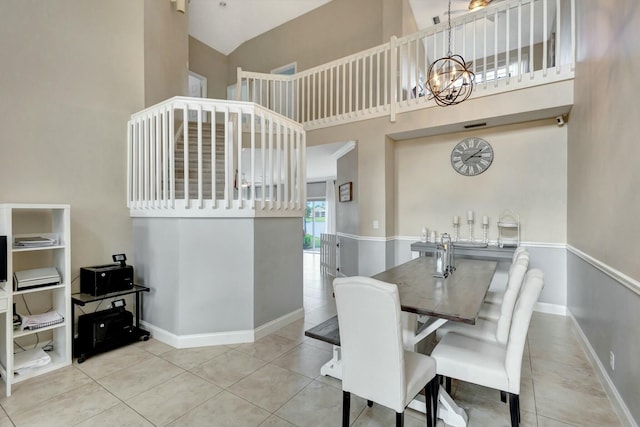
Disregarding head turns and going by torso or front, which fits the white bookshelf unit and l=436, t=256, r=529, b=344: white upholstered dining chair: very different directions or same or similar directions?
very different directions

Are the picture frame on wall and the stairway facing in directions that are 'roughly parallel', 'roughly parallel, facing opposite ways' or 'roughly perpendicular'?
roughly perpendicular

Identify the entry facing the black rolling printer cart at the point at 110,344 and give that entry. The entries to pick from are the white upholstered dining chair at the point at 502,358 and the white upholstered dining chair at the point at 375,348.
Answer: the white upholstered dining chair at the point at 502,358

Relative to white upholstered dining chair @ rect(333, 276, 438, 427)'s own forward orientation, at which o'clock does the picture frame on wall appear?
The picture frame on wall is roughly at 10 o'clock from the white upholstered dining chair.

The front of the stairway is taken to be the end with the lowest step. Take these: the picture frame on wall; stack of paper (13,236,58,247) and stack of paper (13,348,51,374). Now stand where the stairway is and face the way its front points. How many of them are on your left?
1

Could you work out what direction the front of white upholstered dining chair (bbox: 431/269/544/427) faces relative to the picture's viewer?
facing to the left of the viewer

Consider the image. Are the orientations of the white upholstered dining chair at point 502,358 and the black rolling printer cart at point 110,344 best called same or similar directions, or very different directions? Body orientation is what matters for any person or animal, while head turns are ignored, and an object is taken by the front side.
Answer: very different directions

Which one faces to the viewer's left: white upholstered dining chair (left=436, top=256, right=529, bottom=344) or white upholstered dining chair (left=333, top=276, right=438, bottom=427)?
white upholstered dining chair (left=436, top=256, right=529, bottom=344)

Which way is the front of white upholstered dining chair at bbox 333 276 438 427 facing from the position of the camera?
facing away from the viewer and to the right of the viewer

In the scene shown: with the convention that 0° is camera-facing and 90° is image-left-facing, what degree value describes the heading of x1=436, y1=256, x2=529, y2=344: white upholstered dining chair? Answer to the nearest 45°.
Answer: approximately 90°

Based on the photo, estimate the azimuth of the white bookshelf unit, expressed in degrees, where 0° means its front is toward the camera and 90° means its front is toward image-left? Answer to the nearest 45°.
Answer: approximately 315°

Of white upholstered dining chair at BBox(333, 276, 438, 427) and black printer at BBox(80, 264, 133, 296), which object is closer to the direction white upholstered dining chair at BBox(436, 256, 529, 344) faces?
the black printer

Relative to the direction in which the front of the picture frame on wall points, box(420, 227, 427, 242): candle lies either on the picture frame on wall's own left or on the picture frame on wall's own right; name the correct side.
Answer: on the picture frame on wall's own left
